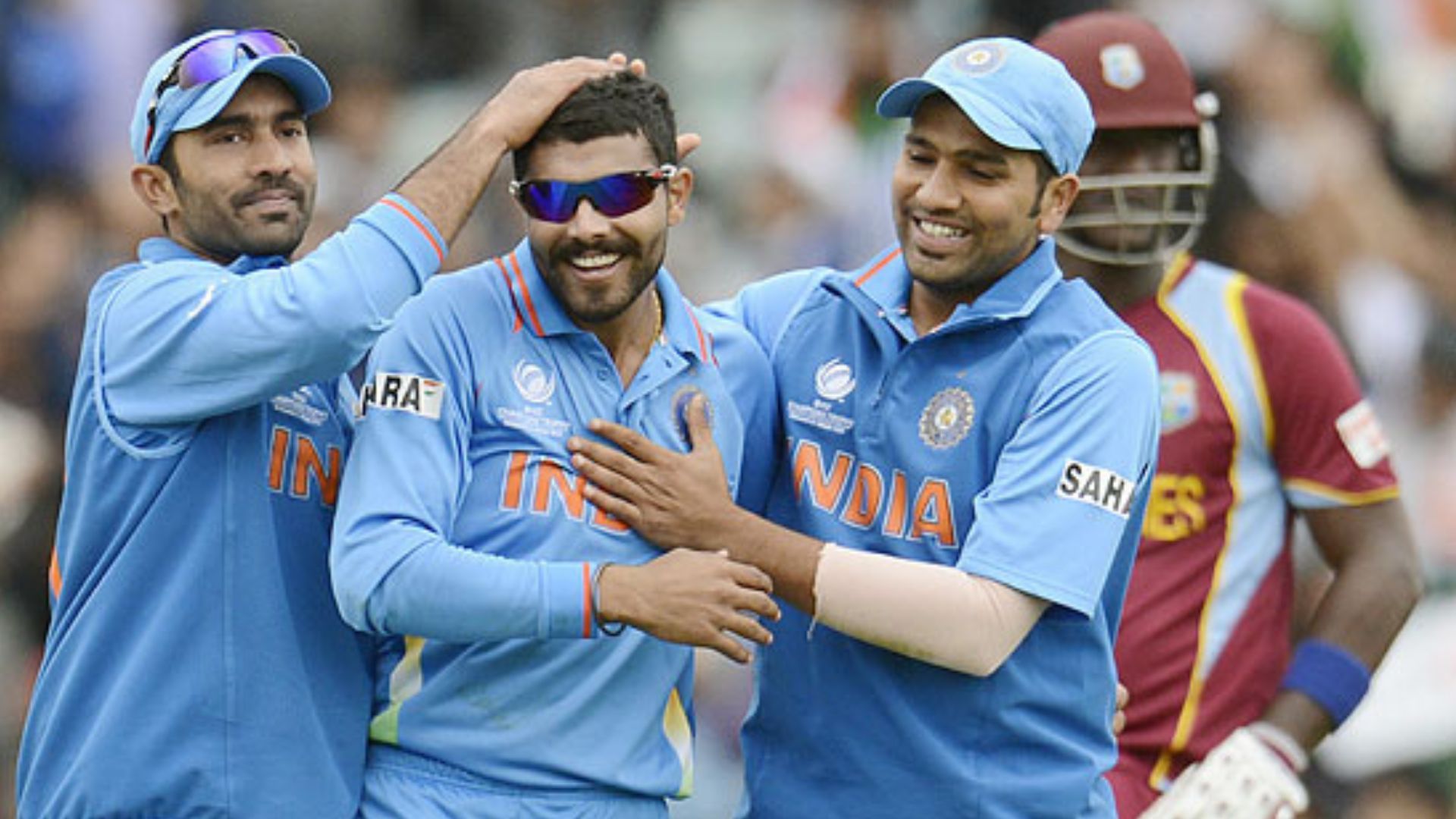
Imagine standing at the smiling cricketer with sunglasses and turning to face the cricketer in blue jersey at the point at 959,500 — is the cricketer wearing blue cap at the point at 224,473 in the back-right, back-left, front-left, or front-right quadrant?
back-left

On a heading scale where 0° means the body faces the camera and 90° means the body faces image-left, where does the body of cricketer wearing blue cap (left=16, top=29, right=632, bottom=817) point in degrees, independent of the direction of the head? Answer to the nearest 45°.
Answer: approximately 315°

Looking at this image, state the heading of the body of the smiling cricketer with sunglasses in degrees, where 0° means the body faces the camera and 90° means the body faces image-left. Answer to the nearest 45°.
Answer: approximately 0°

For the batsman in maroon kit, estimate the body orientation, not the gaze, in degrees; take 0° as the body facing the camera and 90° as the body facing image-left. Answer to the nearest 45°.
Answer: approximately 45°

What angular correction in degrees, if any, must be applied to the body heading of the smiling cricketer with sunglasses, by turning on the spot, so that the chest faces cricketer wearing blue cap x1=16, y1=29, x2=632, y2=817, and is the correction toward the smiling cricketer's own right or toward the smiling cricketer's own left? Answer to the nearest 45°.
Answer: approximately 90° to the smiling cricketer's own right

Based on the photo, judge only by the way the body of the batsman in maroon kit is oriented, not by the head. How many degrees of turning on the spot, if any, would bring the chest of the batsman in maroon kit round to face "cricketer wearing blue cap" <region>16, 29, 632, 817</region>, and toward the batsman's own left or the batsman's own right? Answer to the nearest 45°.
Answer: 0° — they already face them
